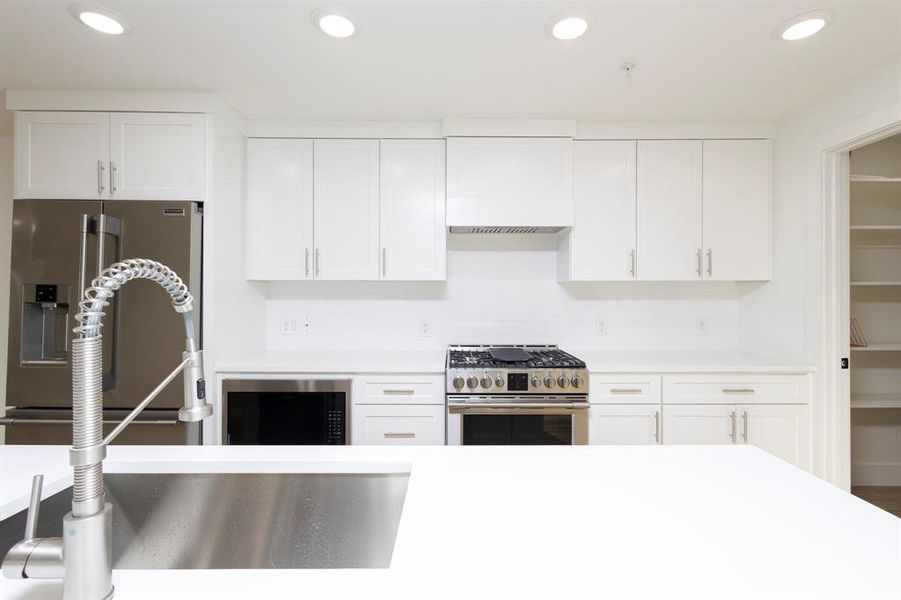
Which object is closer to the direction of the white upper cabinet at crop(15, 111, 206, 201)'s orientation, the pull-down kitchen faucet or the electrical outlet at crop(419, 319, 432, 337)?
the pull-down kitchen faucet

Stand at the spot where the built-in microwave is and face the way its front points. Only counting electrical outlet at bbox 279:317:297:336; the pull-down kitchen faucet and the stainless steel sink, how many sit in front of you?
2

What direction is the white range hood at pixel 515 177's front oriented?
toward the camera

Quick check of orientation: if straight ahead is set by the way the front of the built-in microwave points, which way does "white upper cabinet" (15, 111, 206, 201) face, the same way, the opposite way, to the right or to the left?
the same way

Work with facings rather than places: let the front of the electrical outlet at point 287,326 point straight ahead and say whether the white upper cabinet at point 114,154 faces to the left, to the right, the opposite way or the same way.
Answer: the same way

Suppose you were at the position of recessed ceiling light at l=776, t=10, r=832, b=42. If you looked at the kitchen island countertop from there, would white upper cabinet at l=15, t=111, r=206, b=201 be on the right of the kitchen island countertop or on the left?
right

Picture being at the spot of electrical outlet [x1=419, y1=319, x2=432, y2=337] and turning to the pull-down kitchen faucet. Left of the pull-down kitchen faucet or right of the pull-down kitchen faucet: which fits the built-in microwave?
right

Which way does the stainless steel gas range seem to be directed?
toward the camera

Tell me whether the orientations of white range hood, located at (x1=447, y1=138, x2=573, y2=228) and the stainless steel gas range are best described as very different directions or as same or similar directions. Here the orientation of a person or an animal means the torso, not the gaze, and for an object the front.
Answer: same or similar directions

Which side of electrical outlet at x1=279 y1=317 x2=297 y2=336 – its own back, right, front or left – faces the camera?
front

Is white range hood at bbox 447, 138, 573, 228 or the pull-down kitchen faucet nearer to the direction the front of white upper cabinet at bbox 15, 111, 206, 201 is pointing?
the pull-down kitchen faucet

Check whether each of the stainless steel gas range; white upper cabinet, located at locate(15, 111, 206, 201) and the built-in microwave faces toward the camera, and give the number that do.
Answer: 3

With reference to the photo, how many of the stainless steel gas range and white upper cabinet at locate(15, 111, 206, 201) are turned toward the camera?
2
